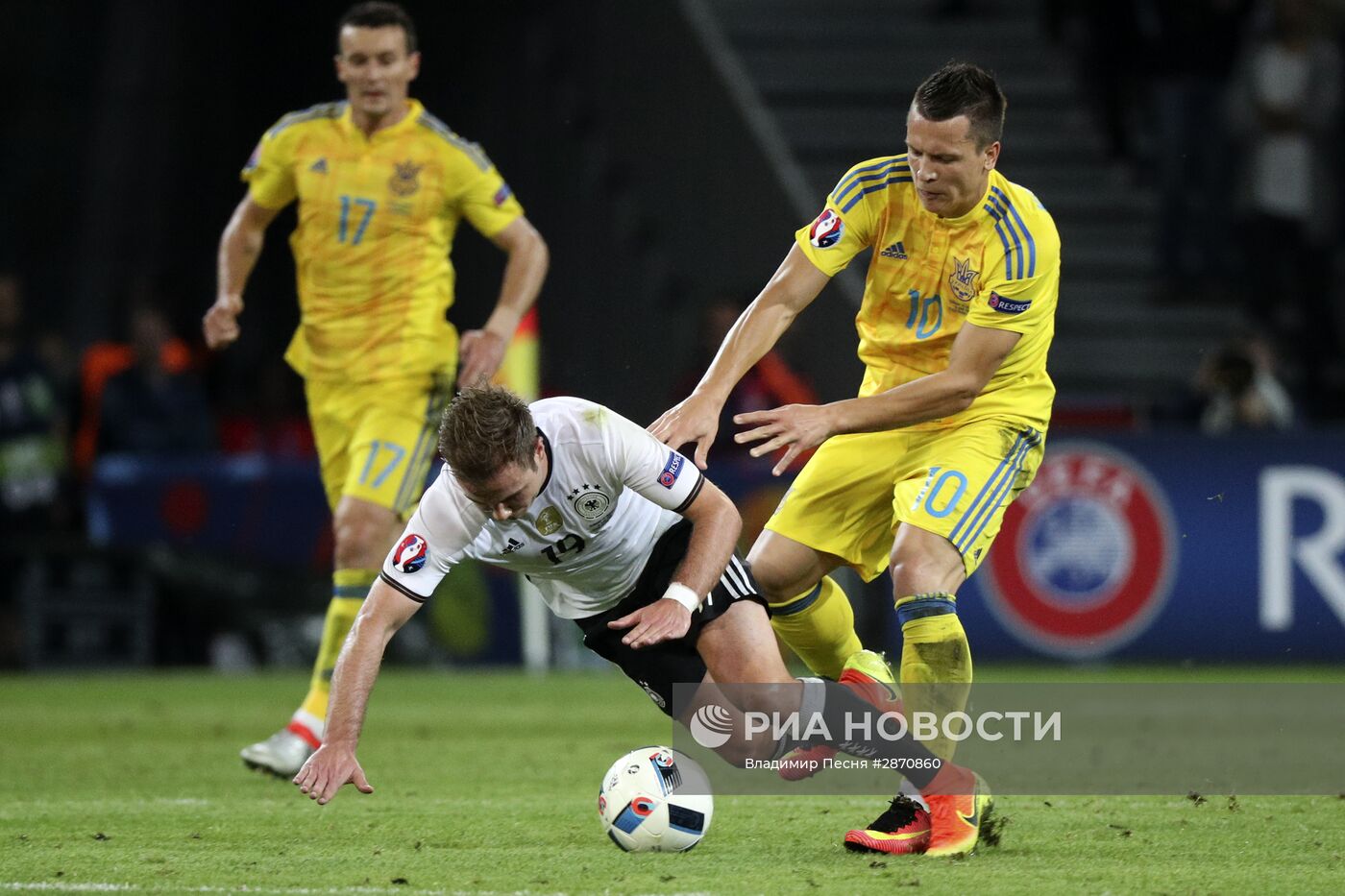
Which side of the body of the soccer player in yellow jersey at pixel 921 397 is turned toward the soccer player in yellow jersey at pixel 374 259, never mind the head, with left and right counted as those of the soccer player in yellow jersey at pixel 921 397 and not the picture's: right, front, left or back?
right

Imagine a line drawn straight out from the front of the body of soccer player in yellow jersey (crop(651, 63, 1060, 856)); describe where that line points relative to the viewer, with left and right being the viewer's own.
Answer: facing the viewer and to the left of the viewer

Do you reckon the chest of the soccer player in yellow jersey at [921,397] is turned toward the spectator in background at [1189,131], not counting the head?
no

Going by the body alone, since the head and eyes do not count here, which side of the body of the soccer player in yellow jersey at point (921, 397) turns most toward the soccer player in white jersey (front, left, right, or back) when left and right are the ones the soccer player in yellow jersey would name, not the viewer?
front

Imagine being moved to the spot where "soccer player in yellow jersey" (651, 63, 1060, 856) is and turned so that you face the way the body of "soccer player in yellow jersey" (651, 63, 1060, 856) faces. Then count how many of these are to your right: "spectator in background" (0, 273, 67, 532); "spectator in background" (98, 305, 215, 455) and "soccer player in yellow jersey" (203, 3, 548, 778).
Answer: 3

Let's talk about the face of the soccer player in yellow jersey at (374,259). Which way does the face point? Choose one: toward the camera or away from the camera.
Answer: toward the camera

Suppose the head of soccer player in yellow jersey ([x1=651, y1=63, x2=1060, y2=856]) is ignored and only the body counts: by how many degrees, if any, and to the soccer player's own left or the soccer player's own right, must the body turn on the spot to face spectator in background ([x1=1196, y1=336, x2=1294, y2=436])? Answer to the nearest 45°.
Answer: approximately 135° to the soccer player's own right

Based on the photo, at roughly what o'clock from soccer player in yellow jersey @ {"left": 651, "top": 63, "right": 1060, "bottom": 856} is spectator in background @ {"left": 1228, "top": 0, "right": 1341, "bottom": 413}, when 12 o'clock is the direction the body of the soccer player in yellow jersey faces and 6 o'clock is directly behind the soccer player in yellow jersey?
The spectator in background is roughly at 5 o'clock from the soccer player in yellow jersey.

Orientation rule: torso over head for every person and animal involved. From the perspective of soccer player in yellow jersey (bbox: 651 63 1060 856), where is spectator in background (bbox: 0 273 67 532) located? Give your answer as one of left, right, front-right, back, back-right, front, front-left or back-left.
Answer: right

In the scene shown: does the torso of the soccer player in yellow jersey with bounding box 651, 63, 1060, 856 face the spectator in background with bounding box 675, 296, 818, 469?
no

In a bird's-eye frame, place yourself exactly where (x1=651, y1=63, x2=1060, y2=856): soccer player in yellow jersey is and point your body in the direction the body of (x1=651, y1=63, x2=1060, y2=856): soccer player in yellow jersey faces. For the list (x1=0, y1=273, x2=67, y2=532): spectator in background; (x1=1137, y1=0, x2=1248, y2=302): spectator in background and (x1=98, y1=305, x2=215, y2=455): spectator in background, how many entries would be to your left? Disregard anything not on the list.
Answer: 0

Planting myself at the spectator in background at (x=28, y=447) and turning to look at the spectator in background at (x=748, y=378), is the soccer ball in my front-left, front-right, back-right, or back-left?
front-right

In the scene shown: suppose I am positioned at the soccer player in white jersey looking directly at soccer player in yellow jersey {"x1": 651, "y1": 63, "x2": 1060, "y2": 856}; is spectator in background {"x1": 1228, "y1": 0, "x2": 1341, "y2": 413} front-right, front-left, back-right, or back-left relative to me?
front-left

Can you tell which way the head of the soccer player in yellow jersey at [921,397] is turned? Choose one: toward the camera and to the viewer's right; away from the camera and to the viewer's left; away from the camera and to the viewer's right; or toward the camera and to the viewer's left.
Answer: toward the camera and to the viewer's left
